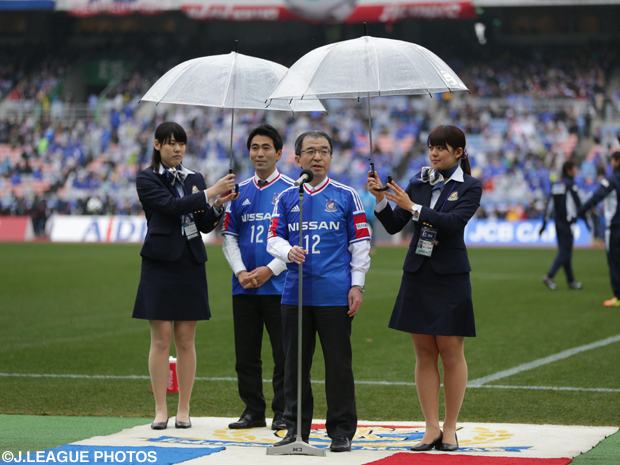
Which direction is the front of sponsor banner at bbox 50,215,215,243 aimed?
toward the camera

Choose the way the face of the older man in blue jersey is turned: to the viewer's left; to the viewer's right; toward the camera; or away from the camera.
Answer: toward the camera

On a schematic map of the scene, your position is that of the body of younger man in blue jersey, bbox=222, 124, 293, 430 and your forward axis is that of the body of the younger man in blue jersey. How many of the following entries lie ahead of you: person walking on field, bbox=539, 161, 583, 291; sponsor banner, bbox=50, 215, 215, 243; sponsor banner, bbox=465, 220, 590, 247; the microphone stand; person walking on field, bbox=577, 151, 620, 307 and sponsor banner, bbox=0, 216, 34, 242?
1

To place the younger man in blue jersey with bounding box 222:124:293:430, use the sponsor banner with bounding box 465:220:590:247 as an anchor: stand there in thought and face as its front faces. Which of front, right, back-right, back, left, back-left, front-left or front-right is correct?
front

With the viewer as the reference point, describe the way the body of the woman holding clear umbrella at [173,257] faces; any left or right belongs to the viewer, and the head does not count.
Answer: facing the viewer and to the right of the viewer

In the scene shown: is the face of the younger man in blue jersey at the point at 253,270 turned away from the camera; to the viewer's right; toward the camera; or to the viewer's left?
toward the camera

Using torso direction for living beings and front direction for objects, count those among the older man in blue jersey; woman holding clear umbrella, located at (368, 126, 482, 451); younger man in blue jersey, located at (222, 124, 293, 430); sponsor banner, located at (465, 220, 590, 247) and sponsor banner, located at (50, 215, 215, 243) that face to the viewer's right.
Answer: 0

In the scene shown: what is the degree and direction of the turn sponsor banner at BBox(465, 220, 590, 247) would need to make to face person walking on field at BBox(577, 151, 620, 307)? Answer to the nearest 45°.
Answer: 0° — it already faces them

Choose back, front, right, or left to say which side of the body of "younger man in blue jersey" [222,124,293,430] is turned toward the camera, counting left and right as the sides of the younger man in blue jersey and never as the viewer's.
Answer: front

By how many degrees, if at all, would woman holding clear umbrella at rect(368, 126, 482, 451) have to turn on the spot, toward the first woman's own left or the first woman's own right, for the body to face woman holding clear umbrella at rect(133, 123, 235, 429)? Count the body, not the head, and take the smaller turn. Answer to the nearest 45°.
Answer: approximately 45° to the first woman's own right

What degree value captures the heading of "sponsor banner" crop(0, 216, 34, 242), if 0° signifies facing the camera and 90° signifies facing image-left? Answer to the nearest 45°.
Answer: approximately 0°

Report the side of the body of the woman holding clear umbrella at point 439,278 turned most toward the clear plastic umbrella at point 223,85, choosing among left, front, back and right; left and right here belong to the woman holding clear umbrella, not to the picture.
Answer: right

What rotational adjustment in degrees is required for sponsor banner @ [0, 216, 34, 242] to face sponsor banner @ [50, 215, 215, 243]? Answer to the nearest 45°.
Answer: approximately 45° to its left
